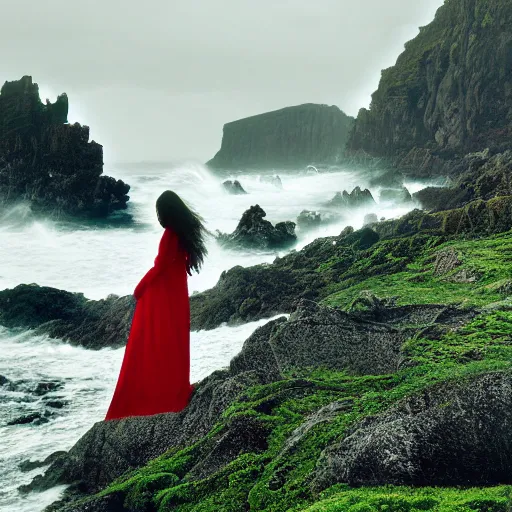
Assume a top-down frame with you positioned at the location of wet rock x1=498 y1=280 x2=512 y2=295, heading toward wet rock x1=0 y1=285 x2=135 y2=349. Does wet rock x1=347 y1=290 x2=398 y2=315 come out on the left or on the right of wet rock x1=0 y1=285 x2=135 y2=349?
left

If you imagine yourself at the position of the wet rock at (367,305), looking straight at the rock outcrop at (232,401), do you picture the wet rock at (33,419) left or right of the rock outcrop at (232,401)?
right

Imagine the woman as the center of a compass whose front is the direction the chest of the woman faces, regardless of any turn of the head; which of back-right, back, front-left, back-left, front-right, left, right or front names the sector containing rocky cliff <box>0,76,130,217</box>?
front-right

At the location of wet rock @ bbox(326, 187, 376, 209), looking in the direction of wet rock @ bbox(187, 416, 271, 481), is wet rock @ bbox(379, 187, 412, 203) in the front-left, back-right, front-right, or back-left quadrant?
back-left

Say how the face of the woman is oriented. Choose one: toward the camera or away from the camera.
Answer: away from the camera

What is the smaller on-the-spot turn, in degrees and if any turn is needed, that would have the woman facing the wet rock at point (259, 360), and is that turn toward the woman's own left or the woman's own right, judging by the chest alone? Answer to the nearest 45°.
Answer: approximately 90° to the woman's own right

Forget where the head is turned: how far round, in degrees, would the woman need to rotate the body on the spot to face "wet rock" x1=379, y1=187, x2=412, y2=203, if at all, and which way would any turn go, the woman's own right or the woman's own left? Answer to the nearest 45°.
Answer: approximately 90° to the woman's own right

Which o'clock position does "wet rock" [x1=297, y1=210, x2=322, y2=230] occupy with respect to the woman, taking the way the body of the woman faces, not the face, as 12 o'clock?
The wet rock is roughly at 2 o'clock from the woman.

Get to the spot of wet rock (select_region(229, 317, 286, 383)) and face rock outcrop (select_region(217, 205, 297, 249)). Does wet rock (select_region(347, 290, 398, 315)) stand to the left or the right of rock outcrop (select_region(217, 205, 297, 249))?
right

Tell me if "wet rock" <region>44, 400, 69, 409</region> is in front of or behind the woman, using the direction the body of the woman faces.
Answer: in front

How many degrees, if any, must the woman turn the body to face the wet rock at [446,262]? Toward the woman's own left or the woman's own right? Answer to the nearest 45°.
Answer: approximately 90° to the woman's own right

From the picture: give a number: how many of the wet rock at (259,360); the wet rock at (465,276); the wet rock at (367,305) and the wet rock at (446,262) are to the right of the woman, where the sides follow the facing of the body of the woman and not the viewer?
4

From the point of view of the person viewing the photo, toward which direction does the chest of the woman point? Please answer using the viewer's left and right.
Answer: facing away from the viewer and to the left of the viewer

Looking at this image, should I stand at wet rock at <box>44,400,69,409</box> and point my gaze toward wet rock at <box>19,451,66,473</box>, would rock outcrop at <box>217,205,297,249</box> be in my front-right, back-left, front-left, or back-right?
back-left
